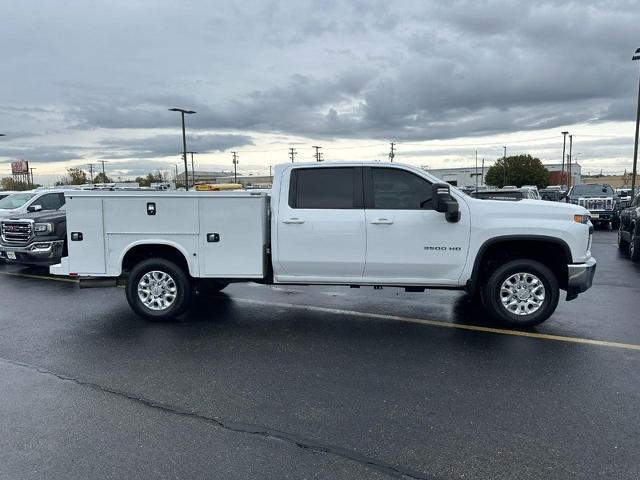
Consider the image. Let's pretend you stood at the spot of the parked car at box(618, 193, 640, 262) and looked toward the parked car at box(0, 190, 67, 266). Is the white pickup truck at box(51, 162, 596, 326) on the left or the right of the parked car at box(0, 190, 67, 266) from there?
left

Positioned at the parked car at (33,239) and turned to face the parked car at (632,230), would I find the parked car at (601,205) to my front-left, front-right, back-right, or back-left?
front-left

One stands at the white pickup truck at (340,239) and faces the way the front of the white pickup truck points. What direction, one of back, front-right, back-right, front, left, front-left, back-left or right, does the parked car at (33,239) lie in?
back-left

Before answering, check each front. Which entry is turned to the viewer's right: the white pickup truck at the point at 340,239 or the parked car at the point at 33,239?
the white pickup truck

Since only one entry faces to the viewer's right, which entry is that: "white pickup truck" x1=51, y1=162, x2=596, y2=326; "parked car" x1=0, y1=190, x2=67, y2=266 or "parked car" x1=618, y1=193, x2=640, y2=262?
the white pickup truck

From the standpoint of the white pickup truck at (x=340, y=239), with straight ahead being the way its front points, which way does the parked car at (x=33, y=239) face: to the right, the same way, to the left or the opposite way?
to the right

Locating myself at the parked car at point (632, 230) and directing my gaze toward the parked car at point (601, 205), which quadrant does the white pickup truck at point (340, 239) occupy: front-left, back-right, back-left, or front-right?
back-left

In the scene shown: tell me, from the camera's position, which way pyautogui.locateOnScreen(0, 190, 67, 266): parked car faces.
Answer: facing the viewer and to the left of the viewer

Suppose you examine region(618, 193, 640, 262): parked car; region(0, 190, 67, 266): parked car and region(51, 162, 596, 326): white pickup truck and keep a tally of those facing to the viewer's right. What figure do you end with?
1

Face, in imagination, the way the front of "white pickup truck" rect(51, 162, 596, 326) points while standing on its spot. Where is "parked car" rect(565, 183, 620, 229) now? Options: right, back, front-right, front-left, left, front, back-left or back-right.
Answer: front-left

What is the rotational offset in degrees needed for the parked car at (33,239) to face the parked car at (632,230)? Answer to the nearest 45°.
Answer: approximately 135° to its left

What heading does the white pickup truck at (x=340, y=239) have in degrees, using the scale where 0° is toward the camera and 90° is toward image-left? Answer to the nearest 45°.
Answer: approximately 270°

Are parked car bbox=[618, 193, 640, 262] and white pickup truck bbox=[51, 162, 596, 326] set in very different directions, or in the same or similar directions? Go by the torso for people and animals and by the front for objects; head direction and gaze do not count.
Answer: very different directions
